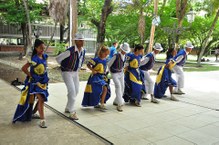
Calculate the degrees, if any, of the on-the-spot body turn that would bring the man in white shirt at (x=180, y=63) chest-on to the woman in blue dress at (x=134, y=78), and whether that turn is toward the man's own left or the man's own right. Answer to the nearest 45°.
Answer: approximately 135° to the man's own right

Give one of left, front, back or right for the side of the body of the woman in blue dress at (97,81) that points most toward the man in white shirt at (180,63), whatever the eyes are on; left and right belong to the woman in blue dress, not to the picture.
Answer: left

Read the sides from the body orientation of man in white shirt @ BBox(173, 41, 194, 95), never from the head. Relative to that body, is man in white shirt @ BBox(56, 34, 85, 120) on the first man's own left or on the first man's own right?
on the first man's own right

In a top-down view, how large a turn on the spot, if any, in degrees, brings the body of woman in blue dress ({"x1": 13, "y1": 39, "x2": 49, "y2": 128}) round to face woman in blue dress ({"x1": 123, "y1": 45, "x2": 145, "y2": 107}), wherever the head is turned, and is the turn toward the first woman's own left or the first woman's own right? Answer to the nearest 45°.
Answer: approximately 90° to the first woman's own left
